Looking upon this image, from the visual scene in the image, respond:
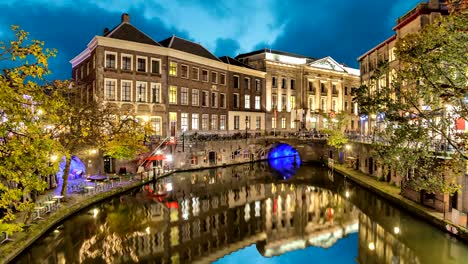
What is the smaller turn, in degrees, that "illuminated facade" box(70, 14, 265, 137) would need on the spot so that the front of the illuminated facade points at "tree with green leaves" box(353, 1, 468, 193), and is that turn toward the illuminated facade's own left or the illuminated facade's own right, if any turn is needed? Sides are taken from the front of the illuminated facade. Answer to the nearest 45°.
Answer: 0° — it already faces it

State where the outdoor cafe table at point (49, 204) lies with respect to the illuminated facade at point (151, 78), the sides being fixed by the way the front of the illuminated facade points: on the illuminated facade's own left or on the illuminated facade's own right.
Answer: on the illuminated facade's own right

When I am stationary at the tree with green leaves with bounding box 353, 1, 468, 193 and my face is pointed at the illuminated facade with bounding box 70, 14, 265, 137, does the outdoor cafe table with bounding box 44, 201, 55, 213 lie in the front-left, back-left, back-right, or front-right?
front-left

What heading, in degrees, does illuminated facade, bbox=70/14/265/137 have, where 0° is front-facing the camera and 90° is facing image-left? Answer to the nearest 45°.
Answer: approximately 315°

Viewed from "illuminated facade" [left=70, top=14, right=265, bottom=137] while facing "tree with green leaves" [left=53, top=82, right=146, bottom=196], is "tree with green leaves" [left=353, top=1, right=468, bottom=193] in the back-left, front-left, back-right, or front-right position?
front-left

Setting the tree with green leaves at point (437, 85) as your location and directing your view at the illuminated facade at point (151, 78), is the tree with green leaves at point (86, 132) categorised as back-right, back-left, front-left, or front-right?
front-left
